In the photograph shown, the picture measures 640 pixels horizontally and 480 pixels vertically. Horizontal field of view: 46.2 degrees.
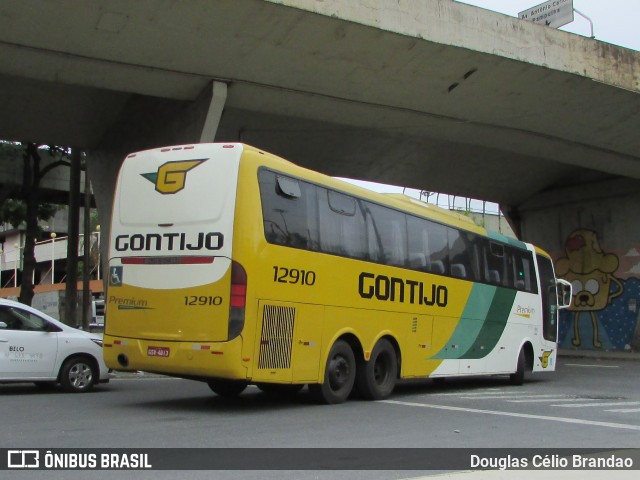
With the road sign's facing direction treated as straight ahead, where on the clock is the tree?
The tree is roughly at 1 o'clock from the road sign.

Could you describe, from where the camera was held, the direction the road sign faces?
facing the viewer and to the left of the viewer

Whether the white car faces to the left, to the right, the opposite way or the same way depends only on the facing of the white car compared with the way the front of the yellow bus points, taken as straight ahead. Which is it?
the same way

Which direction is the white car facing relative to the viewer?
to the viewer's right

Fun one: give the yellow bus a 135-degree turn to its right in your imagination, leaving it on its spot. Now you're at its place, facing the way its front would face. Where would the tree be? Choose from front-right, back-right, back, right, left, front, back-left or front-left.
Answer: back-right

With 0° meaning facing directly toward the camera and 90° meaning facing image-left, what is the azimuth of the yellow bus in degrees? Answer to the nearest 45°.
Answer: approximately 225°

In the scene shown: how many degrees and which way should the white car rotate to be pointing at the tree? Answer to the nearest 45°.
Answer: approximately 90° to its left

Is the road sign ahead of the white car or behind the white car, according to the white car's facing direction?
ahead

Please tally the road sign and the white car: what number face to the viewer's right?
1

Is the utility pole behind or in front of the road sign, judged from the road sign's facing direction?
in front

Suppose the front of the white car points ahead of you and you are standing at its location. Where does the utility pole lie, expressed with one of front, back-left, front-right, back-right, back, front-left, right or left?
left

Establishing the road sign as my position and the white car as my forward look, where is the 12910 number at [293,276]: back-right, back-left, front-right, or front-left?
front-left
